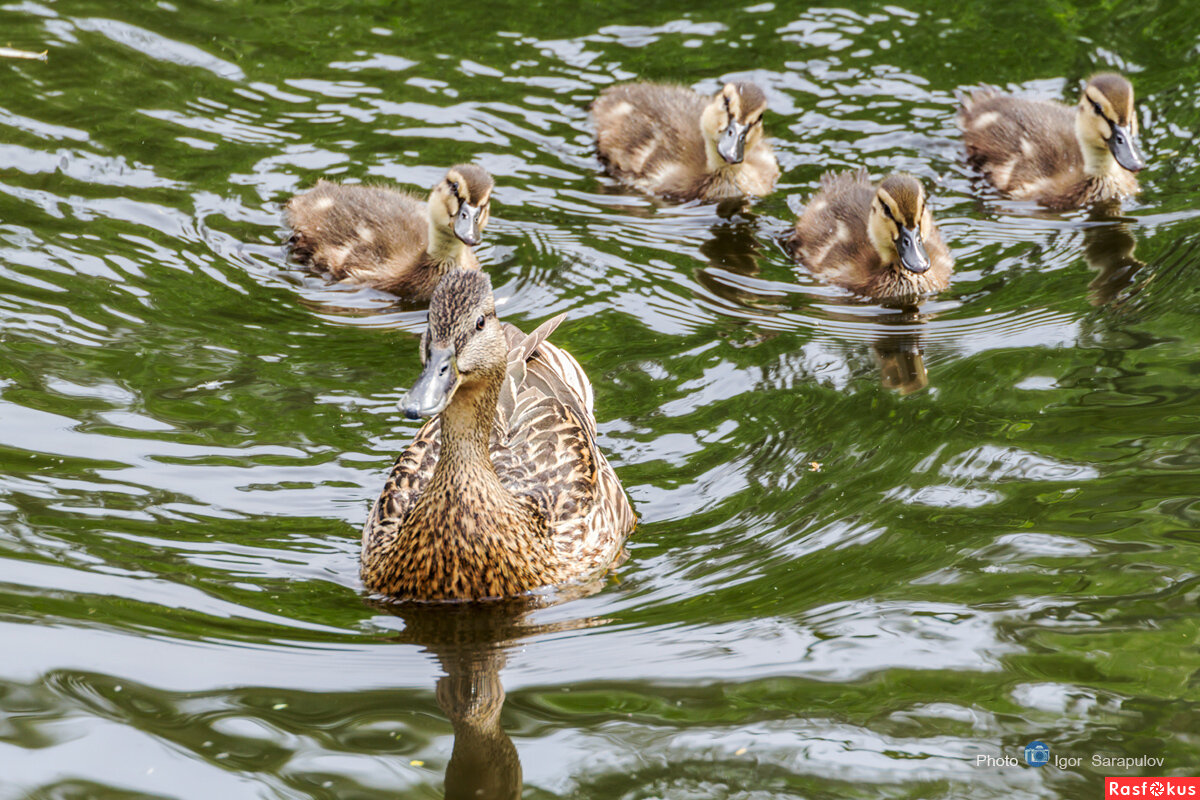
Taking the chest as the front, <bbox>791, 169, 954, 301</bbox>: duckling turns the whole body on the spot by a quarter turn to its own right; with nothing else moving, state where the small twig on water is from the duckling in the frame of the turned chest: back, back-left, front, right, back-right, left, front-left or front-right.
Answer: front-right

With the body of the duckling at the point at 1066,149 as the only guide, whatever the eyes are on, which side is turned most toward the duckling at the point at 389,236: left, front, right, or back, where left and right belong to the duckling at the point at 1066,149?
right

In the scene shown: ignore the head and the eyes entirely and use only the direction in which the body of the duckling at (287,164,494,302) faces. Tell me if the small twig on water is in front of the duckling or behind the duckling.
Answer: behind

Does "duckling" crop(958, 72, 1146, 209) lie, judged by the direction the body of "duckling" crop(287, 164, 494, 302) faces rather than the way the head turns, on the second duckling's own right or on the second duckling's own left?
on the second duckling's own left

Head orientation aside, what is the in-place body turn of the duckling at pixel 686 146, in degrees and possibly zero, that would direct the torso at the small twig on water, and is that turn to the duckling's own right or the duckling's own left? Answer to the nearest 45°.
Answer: approximately 135° to the duckling's own right

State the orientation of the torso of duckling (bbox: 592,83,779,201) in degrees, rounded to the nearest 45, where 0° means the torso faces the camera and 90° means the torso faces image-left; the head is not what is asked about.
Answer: approximately 315°

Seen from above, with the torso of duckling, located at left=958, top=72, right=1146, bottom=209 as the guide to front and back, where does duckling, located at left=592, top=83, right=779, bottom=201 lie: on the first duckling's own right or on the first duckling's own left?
on the first duckling's own right

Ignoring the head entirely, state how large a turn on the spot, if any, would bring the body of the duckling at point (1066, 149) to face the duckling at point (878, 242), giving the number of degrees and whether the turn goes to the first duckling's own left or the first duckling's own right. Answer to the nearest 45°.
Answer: approximately 90° to the first duckling's own right

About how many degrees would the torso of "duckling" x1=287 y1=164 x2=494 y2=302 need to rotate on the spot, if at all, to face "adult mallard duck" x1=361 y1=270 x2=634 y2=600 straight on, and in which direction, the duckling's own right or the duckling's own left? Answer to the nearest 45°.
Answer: approximately 45° to the duckling's own right

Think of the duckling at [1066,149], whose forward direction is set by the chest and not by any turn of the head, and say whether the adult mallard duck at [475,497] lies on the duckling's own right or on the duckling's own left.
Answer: on the duckling's own right
